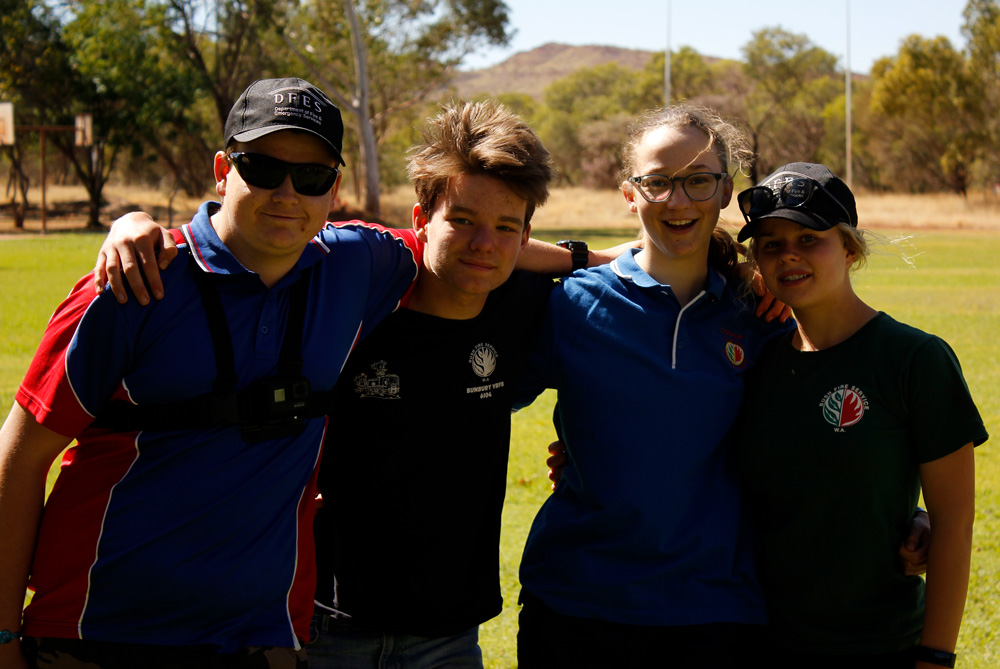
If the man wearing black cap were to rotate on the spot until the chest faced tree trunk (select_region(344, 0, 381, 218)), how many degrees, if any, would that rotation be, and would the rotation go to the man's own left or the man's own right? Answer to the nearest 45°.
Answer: approximately 135° to the man's own left

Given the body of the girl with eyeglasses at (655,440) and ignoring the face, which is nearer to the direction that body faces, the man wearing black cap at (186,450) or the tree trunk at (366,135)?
the man wearing black cap

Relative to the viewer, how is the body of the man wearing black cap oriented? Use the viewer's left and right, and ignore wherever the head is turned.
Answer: facing the viewer and to the right of the viewer

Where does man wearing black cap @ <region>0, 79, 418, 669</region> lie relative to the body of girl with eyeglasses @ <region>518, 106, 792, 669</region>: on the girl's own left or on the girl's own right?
on the girl's own right

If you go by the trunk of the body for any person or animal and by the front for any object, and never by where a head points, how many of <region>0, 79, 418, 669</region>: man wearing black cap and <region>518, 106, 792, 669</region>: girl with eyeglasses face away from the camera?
0

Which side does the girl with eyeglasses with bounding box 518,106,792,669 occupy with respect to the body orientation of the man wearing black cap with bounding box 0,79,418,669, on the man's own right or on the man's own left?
on the man's own left

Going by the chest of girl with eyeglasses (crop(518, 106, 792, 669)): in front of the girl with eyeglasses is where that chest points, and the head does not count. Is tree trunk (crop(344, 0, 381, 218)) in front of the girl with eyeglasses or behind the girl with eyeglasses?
behind

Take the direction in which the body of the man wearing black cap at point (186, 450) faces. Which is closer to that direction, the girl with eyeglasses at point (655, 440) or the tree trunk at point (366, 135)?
the girl with eyeglasses
